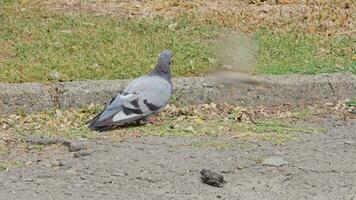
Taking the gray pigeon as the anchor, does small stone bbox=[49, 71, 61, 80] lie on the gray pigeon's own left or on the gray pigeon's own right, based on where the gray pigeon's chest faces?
on the gray pigeon's own left

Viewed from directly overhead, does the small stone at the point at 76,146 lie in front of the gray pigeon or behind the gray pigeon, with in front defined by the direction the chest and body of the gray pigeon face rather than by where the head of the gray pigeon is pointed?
behind

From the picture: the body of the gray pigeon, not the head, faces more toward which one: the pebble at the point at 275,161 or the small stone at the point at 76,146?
the pebble

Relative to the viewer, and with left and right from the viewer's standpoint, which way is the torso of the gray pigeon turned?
facing away from the viewer and to the right of the viewer

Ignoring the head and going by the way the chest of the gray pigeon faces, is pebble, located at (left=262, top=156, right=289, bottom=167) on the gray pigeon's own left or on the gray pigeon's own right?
on the gray pigeon's own right

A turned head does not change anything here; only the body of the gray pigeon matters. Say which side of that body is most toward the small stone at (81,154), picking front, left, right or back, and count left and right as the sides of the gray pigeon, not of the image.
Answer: back

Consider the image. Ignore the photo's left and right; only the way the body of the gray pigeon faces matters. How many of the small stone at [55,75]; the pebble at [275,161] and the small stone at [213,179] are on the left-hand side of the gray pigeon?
1

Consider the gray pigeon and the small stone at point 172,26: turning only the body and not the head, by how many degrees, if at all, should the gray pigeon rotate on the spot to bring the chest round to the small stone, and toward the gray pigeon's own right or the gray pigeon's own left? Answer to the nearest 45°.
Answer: approximately 45° to the gray pigeon's own left
